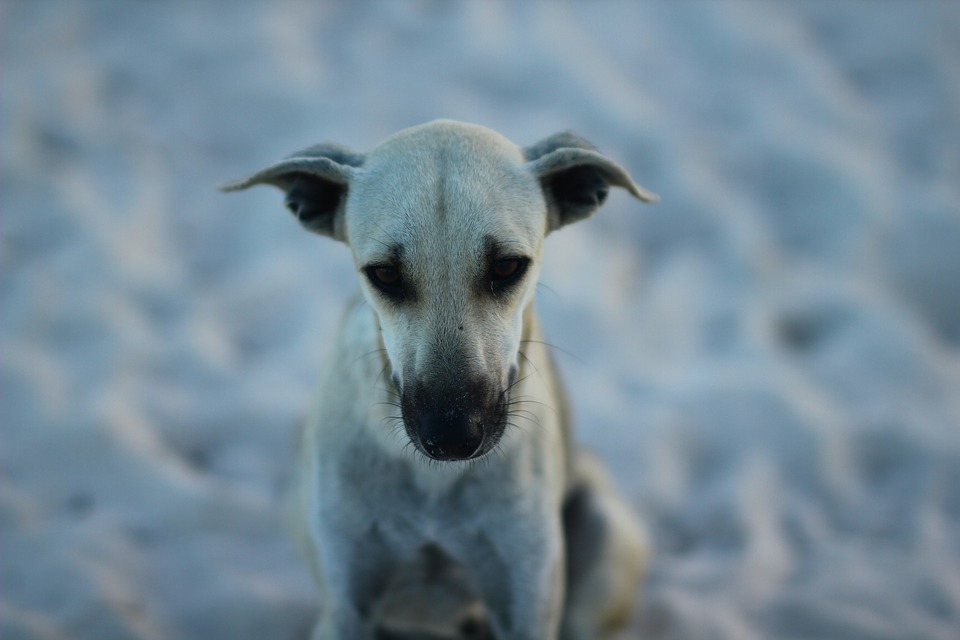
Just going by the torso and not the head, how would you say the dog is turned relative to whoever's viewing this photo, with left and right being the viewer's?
facing the viewer
